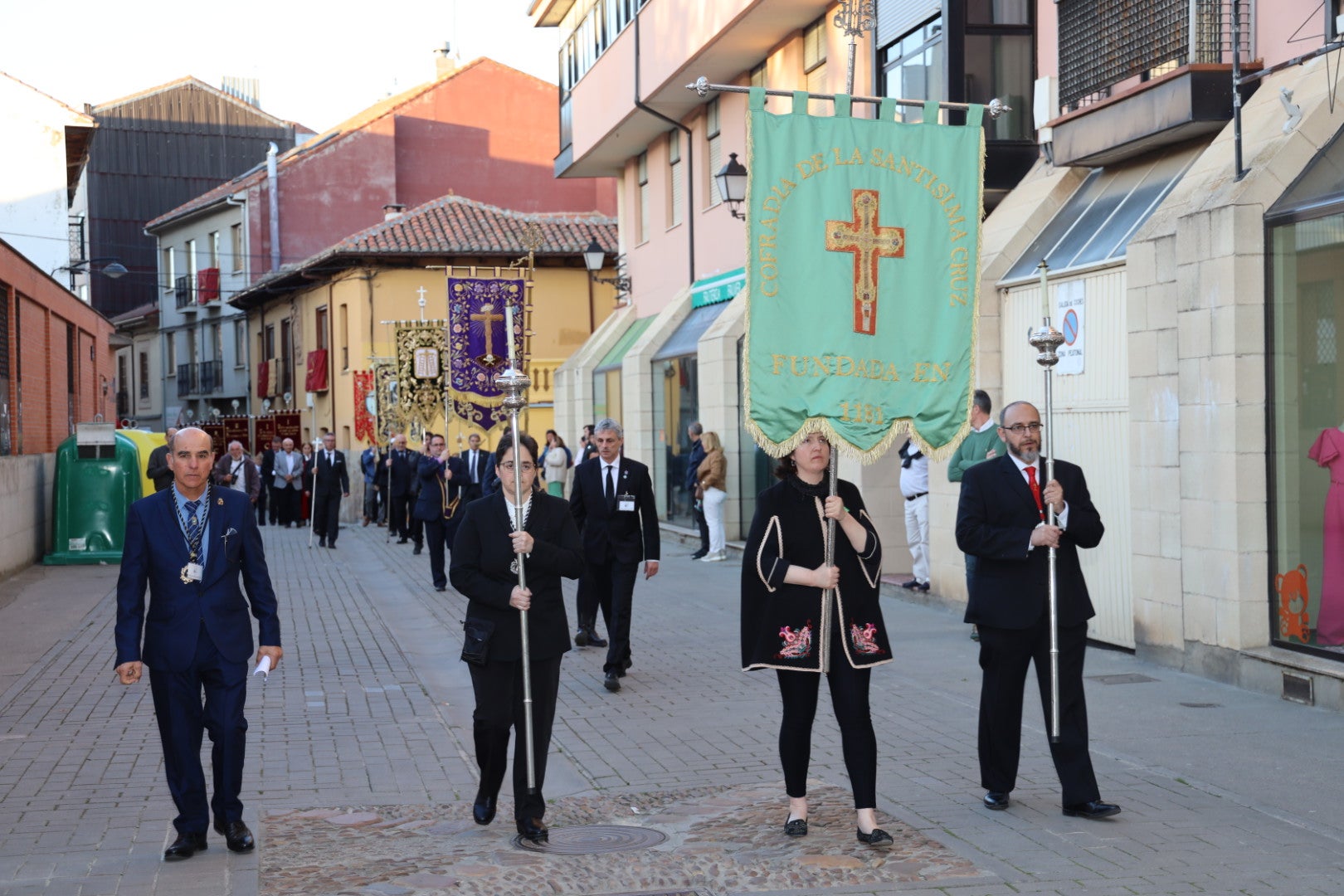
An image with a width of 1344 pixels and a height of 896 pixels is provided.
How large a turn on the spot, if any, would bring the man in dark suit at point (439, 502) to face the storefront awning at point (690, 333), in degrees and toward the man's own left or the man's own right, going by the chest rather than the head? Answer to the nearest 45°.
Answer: approximately 135° to the man's own left

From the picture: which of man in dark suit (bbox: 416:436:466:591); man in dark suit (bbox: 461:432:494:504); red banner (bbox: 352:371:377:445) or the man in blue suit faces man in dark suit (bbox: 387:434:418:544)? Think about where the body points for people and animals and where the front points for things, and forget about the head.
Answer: the red banner

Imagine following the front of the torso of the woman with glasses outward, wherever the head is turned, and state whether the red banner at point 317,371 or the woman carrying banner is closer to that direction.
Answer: the woman carrying banner

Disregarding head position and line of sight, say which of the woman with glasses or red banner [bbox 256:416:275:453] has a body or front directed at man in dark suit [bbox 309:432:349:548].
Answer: the red banner

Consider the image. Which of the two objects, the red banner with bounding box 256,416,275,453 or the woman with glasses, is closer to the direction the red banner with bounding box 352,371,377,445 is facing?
the woman with glasses

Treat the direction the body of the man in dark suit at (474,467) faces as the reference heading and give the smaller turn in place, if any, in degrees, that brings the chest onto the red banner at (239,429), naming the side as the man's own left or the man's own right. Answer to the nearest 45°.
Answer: approximately 180°

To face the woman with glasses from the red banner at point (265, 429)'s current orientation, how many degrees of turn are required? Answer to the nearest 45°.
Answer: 0° — it already faces them
